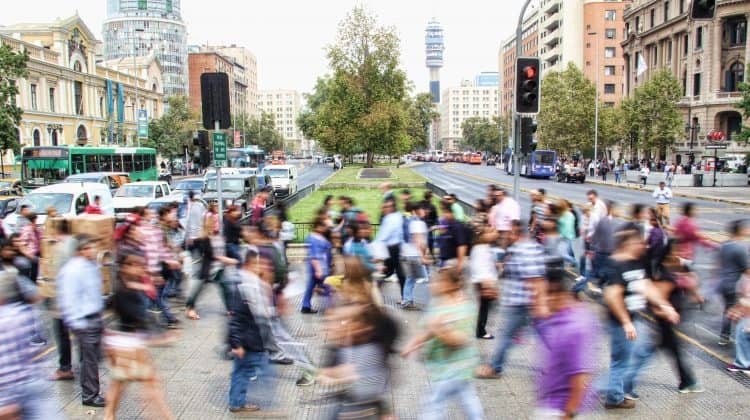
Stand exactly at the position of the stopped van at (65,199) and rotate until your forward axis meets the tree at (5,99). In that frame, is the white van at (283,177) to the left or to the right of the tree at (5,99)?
right

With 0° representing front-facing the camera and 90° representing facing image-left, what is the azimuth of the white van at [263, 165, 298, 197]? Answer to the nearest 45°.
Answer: approximately 45°

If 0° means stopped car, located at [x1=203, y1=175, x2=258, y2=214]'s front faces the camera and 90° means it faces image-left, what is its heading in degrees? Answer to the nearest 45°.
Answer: approximately 45°

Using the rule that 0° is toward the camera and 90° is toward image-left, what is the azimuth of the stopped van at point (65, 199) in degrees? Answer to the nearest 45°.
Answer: approximately 45°

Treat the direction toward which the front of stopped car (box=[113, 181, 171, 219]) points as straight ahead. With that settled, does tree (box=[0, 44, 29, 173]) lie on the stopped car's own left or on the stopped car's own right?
on the stopped car's own right

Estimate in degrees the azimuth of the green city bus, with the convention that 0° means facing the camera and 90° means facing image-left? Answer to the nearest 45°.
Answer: approximately 45°

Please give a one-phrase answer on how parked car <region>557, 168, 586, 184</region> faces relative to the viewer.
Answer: facing away from the viewer and to the left of the viewer

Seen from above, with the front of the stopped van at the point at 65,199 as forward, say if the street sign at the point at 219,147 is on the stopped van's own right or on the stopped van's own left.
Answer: on the stopped van's own left
